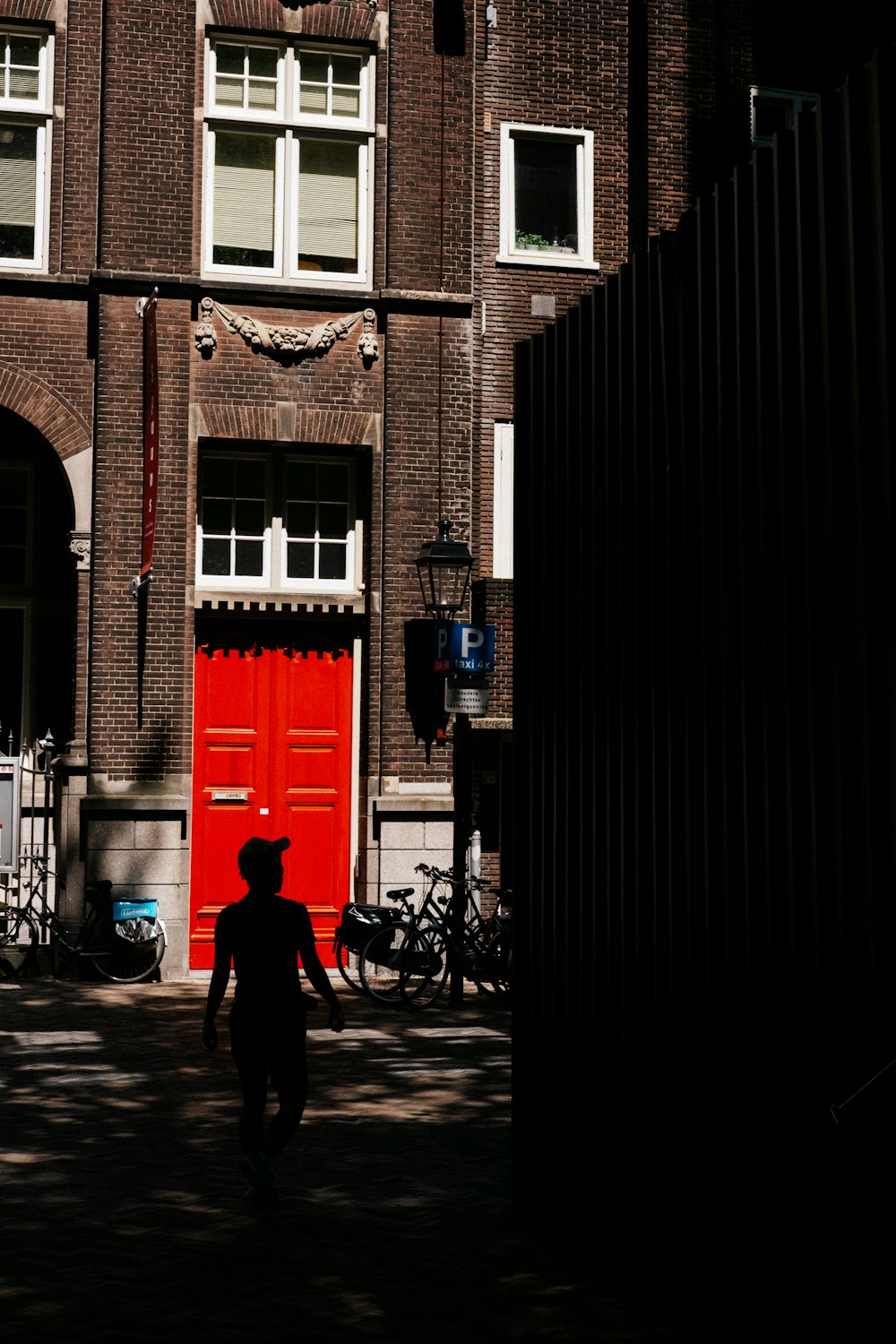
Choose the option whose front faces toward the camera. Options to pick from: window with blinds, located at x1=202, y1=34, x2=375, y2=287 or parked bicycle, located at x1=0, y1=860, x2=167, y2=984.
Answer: the window with blinds

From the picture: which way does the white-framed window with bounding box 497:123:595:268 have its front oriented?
toward the camera

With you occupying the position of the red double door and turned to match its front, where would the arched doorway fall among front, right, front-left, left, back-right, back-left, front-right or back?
right

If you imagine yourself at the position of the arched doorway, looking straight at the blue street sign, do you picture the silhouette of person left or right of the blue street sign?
right

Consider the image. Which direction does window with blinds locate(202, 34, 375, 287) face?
toward the camera

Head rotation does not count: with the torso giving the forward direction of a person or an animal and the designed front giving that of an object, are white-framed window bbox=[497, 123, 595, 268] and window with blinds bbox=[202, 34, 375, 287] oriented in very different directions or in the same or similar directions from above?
same or similar directions

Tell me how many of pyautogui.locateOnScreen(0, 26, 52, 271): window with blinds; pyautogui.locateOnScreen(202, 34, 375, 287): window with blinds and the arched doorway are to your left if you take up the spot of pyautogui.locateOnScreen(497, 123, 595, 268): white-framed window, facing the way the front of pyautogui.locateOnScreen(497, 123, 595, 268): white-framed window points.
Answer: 0

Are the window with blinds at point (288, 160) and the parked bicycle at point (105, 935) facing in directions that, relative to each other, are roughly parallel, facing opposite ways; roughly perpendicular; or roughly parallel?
roughly perpendicular

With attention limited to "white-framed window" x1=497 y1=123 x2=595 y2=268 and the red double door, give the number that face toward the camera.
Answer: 2

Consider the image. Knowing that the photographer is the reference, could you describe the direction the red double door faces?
facing the viewer

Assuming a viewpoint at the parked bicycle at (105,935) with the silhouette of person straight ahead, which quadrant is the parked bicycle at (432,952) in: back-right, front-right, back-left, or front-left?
front-left

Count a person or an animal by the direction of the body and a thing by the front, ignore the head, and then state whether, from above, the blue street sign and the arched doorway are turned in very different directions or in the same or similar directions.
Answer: same or similar directions
